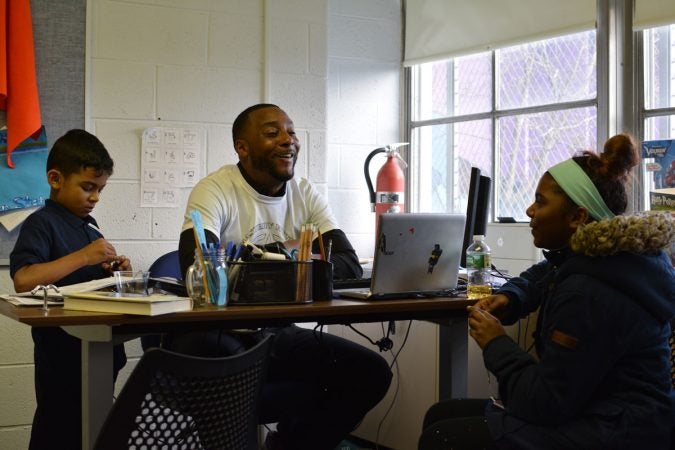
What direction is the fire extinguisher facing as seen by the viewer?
toward the camera

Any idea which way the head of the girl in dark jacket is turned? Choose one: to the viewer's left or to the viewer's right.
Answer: to the viewer's left

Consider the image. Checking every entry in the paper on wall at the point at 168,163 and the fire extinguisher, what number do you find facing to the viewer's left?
0

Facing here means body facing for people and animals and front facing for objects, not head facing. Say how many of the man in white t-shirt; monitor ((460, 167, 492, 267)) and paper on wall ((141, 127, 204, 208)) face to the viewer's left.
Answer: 1

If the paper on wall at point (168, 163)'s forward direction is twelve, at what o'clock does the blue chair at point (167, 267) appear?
The blue chair is roughly at 12 o'clock from the paper on wall.

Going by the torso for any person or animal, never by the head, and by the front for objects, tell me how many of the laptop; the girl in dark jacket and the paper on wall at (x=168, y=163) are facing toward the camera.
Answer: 1

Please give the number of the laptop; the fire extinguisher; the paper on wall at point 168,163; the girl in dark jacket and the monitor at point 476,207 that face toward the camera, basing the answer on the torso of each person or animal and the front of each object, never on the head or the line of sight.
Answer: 2

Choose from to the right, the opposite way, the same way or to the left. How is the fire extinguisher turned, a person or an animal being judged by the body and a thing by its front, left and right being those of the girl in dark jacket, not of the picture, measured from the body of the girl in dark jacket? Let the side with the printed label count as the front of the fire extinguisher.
to the left

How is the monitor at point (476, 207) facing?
to the viewer's left

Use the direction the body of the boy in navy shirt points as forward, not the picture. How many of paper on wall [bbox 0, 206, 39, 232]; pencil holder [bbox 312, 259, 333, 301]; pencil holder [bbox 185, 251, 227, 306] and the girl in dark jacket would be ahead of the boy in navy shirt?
3

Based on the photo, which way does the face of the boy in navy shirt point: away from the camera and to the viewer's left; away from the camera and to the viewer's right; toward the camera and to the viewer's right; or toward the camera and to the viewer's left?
toward the camera and to the viewer's right

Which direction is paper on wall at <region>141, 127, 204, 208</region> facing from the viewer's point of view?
toward the camera

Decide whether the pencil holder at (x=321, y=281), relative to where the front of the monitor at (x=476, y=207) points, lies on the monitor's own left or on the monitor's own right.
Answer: on the monitor's own left

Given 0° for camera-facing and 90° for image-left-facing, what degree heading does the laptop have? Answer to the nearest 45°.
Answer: approximately 135°

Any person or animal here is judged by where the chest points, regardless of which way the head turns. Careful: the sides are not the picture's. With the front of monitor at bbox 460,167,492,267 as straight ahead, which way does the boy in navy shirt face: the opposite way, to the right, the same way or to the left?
the opposite way

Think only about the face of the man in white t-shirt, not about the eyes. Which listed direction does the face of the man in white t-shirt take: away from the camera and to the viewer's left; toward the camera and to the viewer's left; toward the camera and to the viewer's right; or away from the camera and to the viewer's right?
toward the camera and to the viewer's right

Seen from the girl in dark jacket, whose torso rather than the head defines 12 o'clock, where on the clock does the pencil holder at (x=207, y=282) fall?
The pencil holder is roughly at 12 o'clock from the girl in dark jacket.

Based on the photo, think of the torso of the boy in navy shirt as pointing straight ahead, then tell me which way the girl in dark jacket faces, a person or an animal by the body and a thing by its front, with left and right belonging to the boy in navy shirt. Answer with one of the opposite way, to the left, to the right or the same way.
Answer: the opposite way

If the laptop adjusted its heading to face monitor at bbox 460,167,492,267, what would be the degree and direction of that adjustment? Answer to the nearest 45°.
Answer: approximately 90° to its right

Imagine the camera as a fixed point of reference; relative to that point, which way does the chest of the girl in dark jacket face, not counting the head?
to the viewer's left

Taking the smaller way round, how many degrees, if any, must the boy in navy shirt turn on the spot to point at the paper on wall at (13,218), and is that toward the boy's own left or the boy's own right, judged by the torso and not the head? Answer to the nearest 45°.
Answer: approximately 135° to the boy's own left
